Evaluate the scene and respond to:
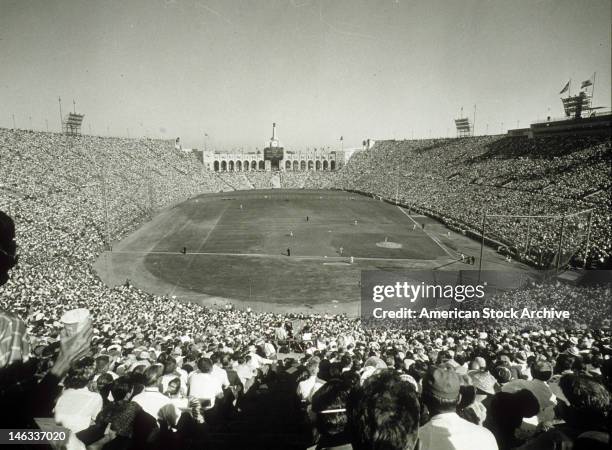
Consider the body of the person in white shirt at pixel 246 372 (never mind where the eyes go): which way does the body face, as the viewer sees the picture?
away from the camera

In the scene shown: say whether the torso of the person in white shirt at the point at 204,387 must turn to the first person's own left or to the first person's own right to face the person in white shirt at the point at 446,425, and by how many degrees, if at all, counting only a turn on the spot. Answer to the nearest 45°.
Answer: approximately 135° to the first person's own right

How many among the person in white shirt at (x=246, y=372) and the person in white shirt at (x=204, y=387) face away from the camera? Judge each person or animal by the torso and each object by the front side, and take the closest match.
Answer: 2

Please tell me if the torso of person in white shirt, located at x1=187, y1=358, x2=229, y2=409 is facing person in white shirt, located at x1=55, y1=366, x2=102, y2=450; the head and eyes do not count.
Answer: no

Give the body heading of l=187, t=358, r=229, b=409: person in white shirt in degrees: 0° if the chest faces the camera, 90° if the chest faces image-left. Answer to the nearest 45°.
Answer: approximately 180°

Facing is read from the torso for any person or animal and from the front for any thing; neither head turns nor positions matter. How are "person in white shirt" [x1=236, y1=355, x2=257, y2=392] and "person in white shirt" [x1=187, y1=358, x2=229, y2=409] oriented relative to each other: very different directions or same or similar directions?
same or similar directions

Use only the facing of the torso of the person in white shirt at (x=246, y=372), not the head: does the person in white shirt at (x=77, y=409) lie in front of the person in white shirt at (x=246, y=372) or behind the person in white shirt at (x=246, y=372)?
behind

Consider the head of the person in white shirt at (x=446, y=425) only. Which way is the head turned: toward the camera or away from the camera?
away from the camera

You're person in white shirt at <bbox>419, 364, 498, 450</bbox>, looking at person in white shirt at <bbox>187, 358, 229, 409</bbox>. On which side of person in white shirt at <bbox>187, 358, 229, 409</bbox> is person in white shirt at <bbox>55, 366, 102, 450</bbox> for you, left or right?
left

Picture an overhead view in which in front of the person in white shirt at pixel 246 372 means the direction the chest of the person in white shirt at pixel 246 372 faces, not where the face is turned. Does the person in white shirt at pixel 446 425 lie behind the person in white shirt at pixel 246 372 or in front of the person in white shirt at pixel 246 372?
behind

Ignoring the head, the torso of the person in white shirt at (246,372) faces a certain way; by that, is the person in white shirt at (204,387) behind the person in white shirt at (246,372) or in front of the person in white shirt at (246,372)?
behind
